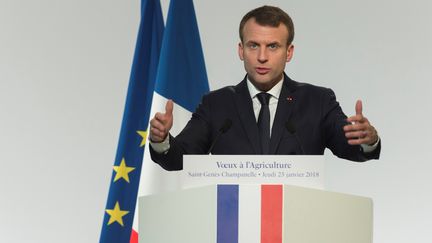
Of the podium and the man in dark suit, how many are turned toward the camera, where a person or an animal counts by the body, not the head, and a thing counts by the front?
2

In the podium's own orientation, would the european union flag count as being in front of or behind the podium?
behind

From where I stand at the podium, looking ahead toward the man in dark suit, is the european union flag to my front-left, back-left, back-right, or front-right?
front-left

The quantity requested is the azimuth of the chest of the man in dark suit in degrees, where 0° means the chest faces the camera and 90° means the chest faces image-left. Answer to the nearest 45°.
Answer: approximately 0°

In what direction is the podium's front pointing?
toward the camera

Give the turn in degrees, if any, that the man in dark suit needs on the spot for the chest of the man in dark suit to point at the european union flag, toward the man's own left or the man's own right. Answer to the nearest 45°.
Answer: approximately 135° to the man's own right
